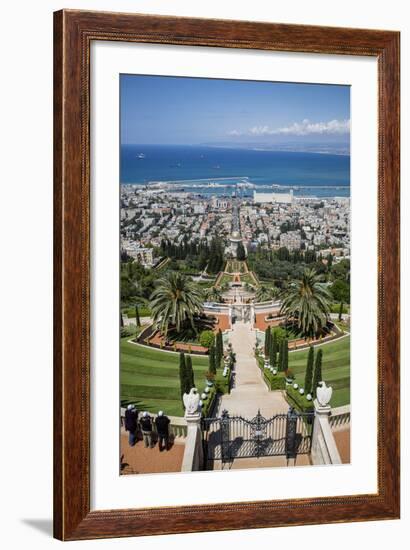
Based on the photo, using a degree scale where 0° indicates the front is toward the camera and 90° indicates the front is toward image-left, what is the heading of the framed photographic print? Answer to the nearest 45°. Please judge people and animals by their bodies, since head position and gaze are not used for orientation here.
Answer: approximately 315°
